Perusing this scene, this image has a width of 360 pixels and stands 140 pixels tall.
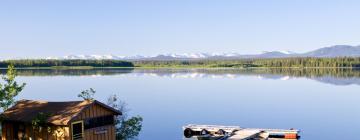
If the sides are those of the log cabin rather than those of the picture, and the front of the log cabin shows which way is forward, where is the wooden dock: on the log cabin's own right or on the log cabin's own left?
on the log cabin's own left

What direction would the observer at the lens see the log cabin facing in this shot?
facing the viewer and to the right of the viewer
